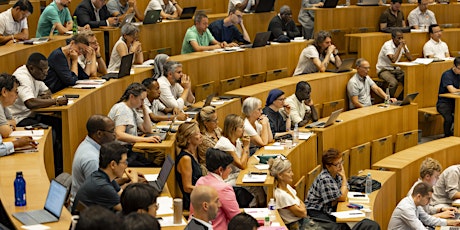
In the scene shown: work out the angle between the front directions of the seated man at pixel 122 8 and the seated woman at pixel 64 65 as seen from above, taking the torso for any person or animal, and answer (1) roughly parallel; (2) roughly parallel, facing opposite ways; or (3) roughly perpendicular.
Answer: roughly parallel

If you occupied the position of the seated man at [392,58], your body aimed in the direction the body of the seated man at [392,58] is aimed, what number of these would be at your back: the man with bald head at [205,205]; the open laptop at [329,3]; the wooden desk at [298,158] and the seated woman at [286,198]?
1

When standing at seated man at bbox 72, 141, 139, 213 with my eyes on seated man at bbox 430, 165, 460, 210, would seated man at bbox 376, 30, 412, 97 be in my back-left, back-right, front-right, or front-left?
front-left

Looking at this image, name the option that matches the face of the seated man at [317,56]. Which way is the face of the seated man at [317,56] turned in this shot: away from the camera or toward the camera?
toward the camera

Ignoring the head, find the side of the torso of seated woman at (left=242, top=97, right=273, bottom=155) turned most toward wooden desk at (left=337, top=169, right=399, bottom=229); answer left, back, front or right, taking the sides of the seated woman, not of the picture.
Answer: front

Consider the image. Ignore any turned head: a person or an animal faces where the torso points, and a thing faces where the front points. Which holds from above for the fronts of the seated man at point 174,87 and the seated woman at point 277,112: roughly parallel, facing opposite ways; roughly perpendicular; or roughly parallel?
roughly parallel

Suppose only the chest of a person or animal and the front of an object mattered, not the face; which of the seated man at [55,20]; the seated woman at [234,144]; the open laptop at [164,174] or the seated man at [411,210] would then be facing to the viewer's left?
the open laptop

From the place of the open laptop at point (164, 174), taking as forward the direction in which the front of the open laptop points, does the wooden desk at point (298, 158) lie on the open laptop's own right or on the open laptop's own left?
on the open laptop's own right

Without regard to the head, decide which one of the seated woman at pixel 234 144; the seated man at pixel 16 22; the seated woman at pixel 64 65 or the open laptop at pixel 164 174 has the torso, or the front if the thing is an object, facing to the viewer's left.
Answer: the open laptop

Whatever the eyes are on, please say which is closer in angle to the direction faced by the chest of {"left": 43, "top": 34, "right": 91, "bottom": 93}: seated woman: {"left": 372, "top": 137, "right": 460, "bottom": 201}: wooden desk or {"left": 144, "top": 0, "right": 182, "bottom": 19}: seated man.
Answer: the wooden desk

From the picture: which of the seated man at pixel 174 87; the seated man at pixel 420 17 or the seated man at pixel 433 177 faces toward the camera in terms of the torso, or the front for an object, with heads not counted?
the seated man at pixel 420 17

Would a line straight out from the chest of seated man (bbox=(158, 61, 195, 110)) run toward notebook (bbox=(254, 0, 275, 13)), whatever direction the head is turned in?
no

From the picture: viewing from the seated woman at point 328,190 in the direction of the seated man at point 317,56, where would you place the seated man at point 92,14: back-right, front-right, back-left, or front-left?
front-left

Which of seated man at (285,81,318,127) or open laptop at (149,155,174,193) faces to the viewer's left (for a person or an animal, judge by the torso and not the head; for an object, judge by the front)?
the open laptop
